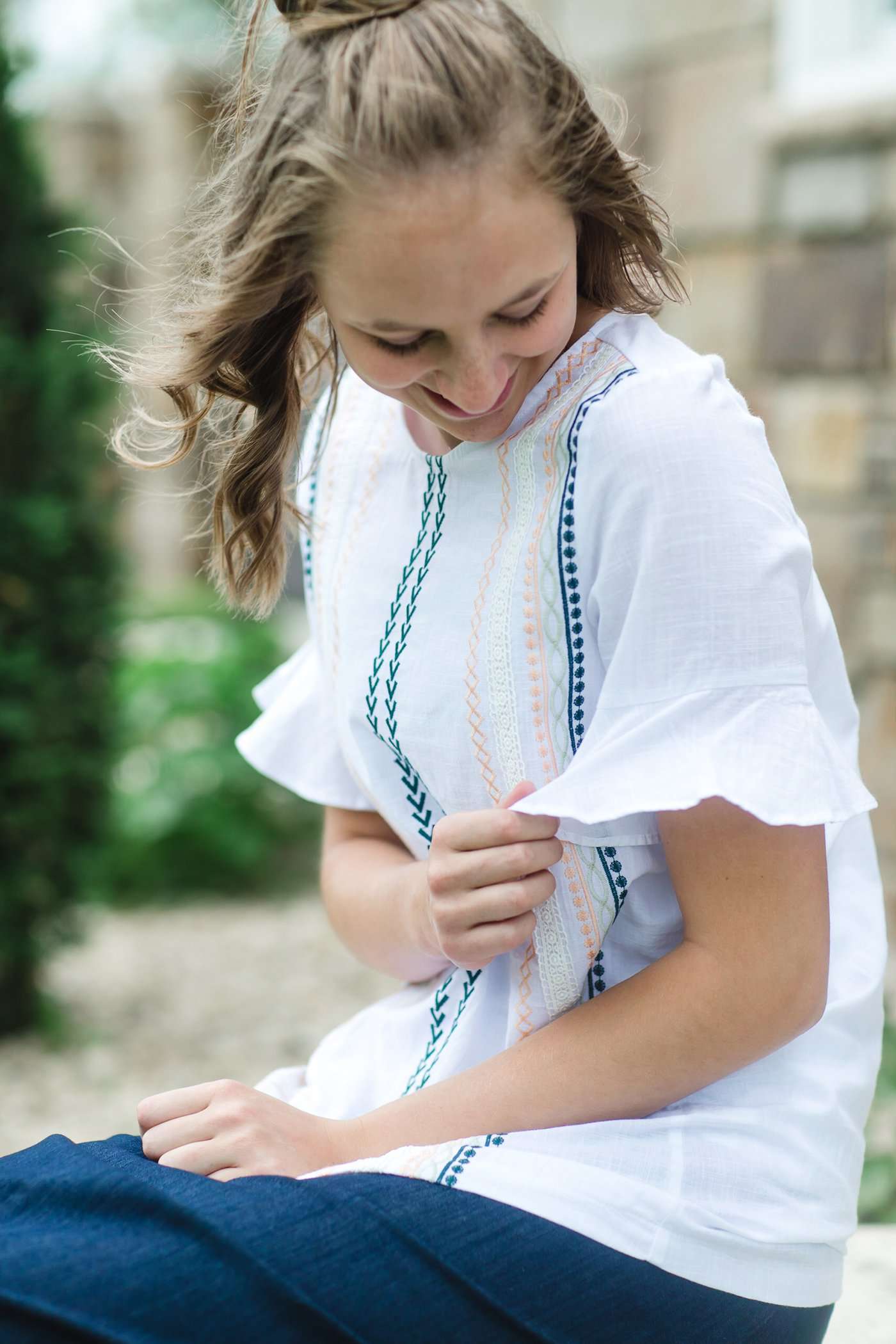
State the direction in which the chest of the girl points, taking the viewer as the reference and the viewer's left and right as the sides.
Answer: facing the viewer and to the left of the viewer

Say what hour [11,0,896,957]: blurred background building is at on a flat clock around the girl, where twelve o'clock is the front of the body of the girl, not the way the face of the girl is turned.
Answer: The blurred background building is roughly at 5 o'clock from the girl.

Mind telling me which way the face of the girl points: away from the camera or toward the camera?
toward the camera

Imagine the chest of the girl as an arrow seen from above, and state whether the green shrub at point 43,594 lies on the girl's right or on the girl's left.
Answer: on the girl's right

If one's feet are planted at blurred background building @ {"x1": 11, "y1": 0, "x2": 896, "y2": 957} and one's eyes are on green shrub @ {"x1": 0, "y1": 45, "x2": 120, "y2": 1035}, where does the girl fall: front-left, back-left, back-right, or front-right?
front-left

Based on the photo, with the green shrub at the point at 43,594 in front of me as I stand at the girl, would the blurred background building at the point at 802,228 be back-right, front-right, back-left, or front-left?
front-right

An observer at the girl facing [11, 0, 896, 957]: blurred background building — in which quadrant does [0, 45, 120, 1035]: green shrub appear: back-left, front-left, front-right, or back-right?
front-left
